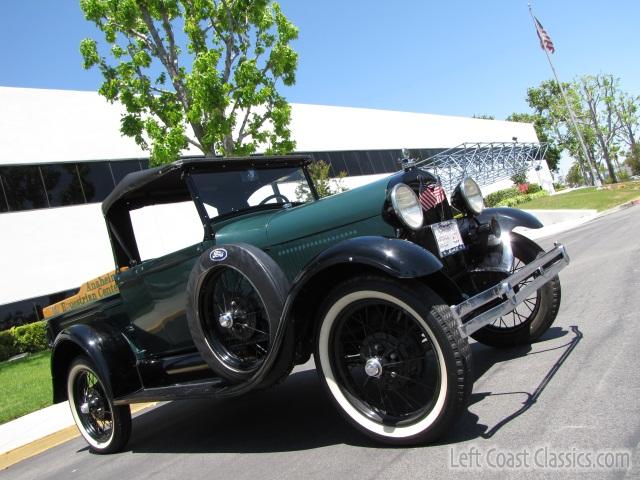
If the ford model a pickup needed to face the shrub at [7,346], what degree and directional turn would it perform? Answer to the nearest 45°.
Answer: approximately 180°

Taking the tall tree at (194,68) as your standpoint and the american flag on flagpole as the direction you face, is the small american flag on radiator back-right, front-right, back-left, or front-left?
back-right

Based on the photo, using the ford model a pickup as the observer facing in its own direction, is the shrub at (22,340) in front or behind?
behind

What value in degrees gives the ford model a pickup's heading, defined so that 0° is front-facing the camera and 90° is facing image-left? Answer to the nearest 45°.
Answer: approximately 315°

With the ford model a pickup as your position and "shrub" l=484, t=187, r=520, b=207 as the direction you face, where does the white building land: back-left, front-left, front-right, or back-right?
front-left

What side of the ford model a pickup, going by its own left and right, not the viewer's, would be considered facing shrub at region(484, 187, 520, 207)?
left

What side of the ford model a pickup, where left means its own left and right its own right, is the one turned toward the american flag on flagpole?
left

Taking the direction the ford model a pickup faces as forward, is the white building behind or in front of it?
behind

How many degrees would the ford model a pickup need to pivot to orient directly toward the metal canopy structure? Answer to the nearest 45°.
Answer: approximately 90° to its left
